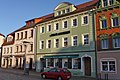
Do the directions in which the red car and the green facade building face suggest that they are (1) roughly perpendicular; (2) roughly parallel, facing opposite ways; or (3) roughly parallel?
roughly perpendicular

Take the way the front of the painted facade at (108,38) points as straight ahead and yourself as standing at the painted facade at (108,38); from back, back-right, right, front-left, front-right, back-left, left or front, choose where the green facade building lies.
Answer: right

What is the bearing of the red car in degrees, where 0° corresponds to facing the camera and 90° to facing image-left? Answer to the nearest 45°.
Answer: approximately 135°

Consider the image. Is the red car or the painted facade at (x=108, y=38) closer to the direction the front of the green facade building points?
the red car

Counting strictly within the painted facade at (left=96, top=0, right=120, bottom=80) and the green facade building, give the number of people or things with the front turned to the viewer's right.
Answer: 0

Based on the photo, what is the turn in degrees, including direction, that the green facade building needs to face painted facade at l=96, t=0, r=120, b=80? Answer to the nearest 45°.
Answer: approximately 90° to its left

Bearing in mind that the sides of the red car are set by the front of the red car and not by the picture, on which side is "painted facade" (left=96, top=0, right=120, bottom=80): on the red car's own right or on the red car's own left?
on the red car's own right

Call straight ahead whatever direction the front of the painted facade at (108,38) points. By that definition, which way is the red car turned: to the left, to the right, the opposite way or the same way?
to the right

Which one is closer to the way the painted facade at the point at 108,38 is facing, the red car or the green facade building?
the red car

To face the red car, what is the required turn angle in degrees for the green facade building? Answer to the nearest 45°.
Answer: approximately 45° to its left
